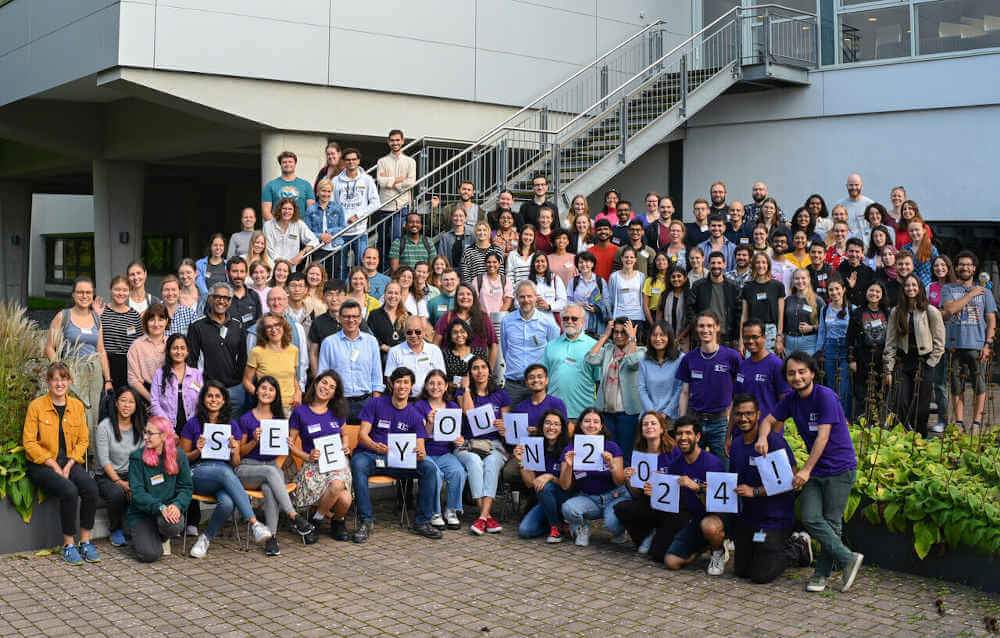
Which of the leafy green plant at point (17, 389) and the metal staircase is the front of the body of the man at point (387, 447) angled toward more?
the leafy green plant

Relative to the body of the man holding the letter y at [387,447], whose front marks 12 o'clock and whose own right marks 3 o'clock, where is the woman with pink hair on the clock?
The woman with pink hair is roughly at 2 o'clock from the man holding the letter y.

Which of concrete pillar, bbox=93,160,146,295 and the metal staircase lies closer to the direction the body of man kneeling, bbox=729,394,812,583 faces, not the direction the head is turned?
the concrete pillar

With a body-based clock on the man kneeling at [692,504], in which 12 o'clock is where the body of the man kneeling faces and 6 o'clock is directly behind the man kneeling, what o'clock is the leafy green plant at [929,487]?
The leafy green plant is roughly at 9 o'clock from the man kneeling.

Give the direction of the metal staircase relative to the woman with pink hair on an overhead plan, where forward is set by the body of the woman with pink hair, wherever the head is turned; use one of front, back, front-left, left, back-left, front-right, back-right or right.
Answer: back-left

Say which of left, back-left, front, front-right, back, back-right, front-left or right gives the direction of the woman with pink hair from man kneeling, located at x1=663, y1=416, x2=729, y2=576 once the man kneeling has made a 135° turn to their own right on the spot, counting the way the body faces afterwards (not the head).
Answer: front-left

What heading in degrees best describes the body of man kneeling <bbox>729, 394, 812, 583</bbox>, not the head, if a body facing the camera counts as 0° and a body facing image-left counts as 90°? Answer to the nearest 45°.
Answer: approximately 45°

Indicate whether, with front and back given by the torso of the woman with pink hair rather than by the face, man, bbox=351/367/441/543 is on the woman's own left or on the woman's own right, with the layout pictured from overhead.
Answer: on the woman's own left

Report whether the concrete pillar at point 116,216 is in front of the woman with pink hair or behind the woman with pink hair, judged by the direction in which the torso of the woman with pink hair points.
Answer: behind

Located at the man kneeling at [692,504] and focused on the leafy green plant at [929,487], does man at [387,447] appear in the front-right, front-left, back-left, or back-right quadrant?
back-left
